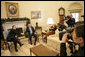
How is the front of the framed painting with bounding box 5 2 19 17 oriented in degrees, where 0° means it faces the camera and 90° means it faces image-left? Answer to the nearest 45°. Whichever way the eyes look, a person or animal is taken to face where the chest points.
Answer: approximately 0°

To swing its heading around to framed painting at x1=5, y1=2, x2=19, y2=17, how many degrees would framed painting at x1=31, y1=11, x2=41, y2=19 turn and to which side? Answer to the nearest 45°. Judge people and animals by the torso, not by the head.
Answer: approximately 45° to its right

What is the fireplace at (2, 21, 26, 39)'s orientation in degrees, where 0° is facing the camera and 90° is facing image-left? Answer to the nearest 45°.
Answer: approximately 0°
